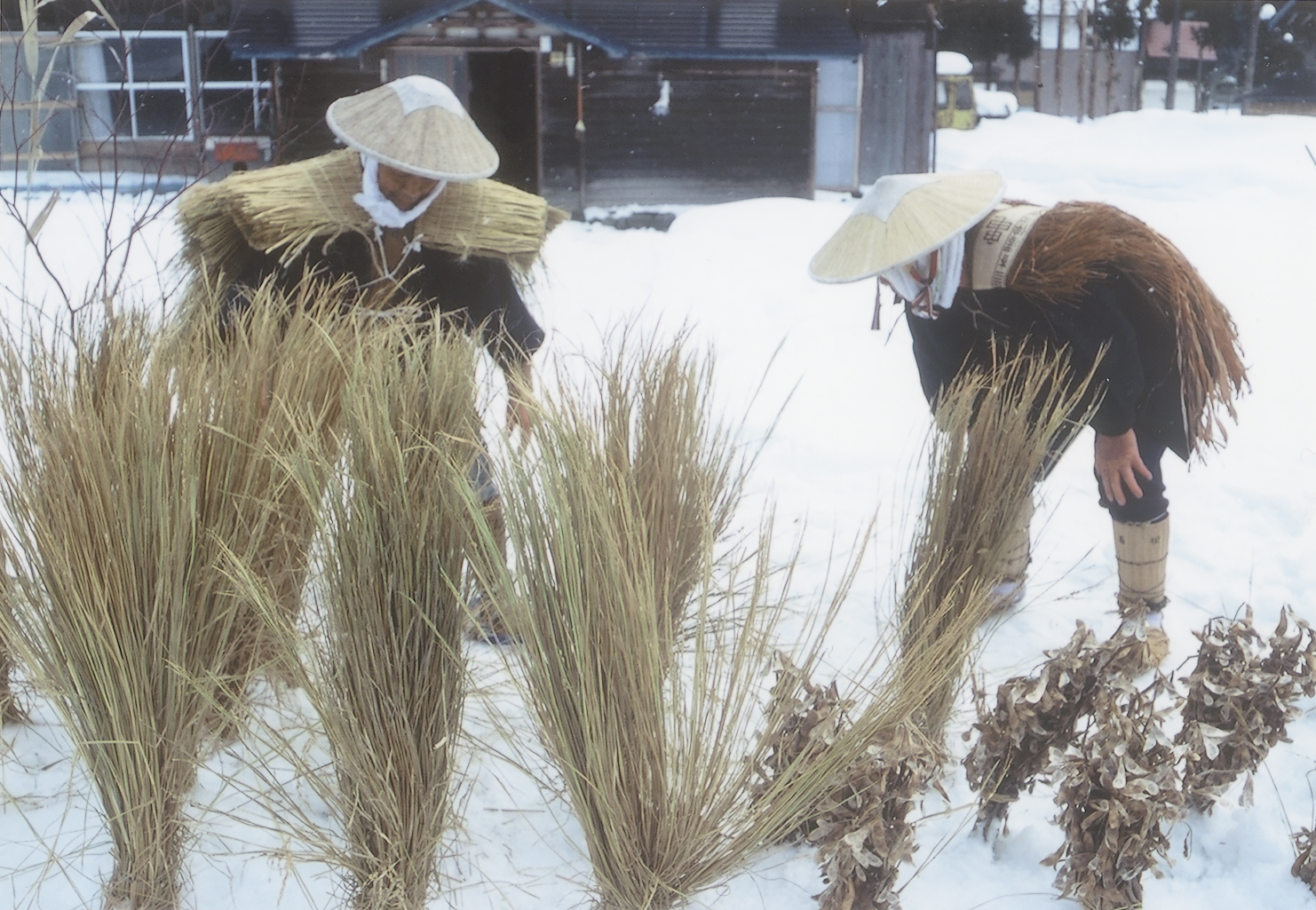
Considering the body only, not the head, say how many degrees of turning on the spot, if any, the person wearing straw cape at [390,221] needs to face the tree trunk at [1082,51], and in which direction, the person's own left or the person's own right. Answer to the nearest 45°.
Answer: approximately 135° to the person's own left

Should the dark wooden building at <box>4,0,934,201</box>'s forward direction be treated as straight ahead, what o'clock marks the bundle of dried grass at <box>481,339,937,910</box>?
The bundle of dried grass is roughly at 12 o'clock from the dark wooden building.

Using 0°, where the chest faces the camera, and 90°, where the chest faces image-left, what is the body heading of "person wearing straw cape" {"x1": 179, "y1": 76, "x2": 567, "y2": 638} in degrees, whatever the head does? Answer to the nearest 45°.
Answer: approximately 0°

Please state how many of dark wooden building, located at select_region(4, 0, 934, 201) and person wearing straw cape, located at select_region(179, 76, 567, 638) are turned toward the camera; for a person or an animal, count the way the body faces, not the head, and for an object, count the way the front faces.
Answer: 2

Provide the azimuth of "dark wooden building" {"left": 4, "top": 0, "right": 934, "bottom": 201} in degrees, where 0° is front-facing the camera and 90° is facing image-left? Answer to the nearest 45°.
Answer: approximately 0°
